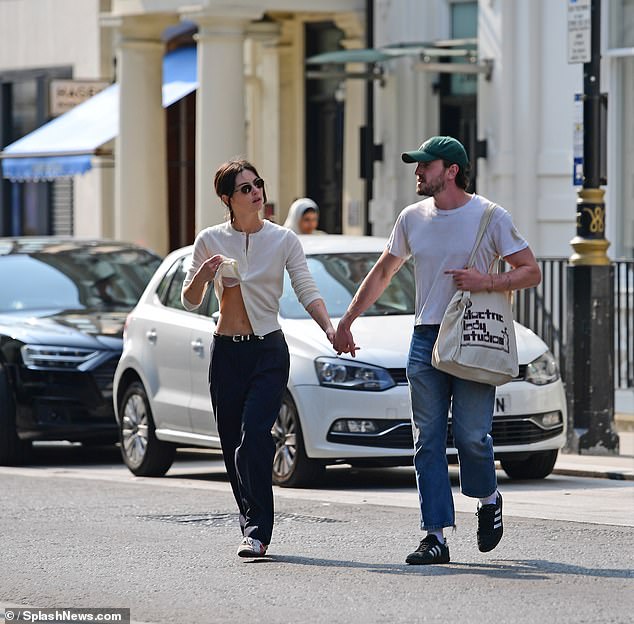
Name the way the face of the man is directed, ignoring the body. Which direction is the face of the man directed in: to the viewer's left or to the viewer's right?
to the viewer's left

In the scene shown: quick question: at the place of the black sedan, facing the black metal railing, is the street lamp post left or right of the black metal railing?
right

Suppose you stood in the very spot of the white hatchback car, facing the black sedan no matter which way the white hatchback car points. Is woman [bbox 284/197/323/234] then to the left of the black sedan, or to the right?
right

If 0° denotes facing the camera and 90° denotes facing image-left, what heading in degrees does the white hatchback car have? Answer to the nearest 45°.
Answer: approximately 315°

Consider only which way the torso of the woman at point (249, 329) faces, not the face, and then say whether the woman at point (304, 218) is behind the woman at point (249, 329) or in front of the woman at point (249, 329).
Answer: behind

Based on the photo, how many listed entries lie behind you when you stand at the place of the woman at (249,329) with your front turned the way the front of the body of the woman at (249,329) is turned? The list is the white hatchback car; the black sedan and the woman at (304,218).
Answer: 3

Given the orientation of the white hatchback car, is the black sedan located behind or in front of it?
behind
